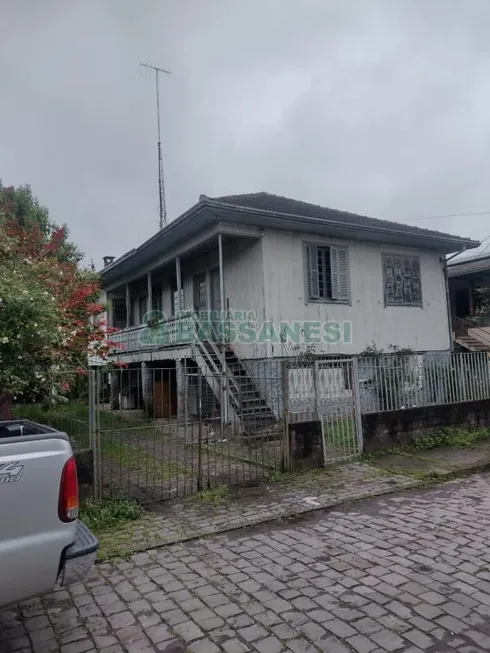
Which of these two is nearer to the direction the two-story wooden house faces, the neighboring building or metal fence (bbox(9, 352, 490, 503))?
the metal fence

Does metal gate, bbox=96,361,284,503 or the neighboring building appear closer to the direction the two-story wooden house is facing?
the metal gate

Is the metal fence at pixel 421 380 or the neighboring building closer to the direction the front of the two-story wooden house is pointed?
the metal fence

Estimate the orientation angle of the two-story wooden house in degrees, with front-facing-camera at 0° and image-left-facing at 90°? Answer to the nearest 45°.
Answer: approximately 45°

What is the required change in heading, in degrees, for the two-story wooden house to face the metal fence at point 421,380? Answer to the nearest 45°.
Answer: approximately 90° to its left

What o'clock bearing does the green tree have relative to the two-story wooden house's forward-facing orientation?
The green tree is roughly at 2 o'clock from the two-story wooden house.

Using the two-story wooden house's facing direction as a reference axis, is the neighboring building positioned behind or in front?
behind
